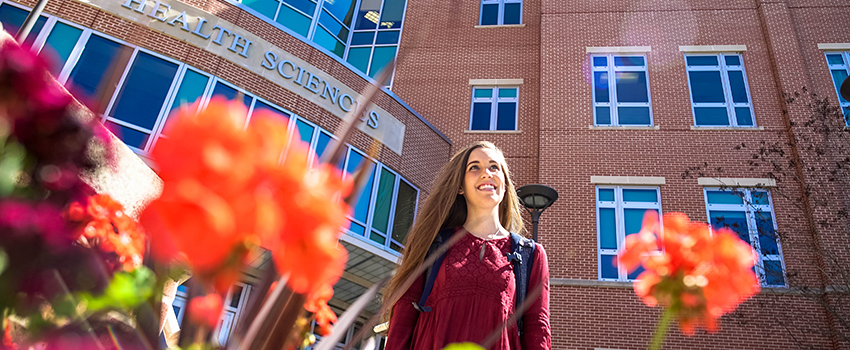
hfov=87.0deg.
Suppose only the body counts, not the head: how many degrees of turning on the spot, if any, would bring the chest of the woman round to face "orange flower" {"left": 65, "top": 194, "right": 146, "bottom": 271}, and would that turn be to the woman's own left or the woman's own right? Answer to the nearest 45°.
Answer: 0° — they already face it

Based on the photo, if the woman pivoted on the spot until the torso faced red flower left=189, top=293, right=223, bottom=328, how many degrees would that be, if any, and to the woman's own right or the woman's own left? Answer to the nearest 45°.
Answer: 0° — they already face it

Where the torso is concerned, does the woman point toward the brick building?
no

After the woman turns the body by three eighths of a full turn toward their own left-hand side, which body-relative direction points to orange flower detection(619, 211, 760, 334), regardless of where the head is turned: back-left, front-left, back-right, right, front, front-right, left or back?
back-right

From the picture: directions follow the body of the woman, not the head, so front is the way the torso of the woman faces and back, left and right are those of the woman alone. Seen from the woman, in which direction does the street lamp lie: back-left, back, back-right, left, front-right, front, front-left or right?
back

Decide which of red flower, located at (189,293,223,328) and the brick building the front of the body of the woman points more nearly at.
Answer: the red flower

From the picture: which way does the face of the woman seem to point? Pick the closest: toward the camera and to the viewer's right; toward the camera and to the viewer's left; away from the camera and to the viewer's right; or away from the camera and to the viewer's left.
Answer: toward the camera and to the viewer's right

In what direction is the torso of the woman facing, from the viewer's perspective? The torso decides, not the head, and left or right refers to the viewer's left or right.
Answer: facing the viewer

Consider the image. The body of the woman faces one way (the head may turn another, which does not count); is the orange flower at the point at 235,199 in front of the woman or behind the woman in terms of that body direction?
in front
